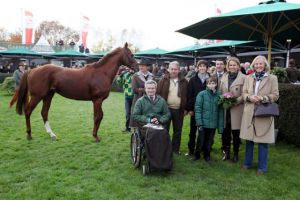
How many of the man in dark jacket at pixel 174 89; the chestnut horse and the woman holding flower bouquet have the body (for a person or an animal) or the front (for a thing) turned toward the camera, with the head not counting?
2

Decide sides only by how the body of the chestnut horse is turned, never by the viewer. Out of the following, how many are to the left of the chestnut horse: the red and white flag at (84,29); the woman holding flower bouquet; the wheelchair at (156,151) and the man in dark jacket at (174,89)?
1

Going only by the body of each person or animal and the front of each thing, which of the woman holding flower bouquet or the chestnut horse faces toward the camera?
the woman holding flower bouquet

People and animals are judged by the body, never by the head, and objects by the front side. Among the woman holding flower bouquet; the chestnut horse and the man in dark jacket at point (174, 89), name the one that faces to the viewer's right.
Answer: the chestnut horse

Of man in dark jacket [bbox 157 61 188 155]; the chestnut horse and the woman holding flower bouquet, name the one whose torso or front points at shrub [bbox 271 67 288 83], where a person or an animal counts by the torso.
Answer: the chestnut horse

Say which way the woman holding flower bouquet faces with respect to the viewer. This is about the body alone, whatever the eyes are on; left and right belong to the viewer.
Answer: facing the viewer

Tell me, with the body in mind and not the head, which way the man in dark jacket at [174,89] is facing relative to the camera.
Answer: toward the camera

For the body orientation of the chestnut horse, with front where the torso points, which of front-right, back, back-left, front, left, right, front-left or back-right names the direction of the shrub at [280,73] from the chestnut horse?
front

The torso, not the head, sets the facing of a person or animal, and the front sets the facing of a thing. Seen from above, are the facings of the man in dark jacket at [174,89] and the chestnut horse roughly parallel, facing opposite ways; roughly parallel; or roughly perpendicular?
roughly perpendicular

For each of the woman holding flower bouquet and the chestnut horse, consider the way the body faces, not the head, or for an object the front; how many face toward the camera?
1

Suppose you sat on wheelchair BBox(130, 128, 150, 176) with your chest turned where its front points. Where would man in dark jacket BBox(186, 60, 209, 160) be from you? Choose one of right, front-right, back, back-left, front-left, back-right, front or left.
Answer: left

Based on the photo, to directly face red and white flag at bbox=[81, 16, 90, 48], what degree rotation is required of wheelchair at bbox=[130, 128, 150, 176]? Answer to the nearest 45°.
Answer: approximately 135° to its left

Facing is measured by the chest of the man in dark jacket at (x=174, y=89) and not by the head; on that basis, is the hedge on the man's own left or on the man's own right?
on the man's own left

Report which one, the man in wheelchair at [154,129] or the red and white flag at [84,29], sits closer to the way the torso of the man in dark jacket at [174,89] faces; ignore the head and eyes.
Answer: the man in wheelchair

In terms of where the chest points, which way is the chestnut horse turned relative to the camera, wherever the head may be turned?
to the viewer's right

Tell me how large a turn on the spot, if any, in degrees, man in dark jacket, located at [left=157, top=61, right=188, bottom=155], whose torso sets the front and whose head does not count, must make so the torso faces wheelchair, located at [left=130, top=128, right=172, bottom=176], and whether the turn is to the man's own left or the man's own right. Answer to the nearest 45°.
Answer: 0° — they already face it

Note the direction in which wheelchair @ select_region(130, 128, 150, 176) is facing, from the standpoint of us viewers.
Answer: facing the viewer and to the right of the viewer

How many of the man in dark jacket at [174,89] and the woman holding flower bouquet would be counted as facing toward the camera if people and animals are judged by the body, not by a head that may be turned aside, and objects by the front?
2
